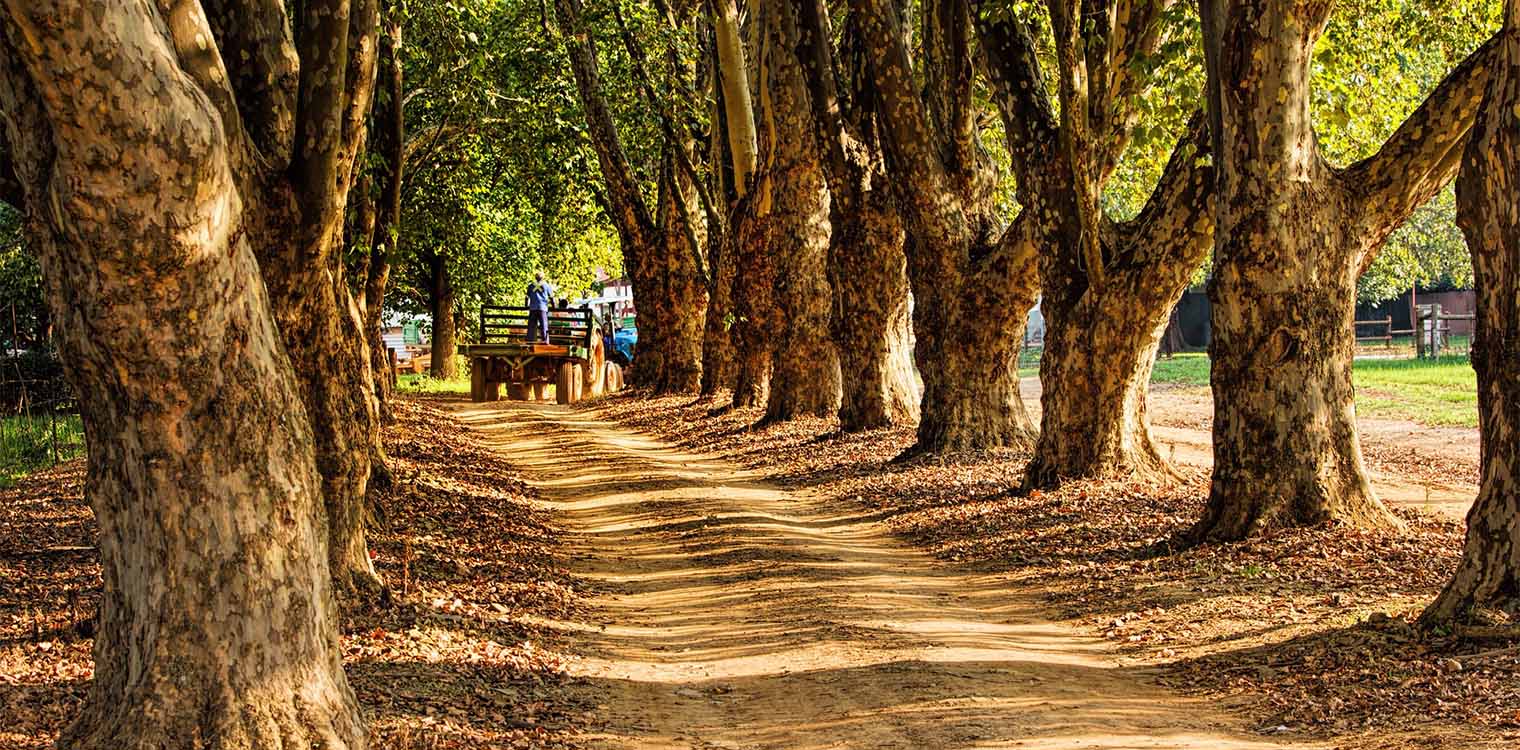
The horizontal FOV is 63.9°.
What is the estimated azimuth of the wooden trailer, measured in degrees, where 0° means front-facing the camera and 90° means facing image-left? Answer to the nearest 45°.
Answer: approximately 225°

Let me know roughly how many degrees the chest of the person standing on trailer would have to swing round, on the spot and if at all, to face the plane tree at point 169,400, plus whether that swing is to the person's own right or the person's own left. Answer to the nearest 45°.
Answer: approximately 180°

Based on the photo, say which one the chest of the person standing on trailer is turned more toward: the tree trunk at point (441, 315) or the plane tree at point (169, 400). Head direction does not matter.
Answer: the tree trunk

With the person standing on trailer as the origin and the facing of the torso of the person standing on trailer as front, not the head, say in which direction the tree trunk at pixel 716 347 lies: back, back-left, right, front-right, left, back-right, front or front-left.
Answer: back-right

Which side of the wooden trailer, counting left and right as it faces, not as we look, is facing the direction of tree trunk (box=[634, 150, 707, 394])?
right

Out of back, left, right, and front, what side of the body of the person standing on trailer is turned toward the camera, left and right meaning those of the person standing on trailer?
back

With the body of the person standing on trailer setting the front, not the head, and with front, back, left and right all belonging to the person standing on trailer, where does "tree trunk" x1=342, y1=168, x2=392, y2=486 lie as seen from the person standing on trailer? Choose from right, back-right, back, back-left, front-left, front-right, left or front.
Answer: back
